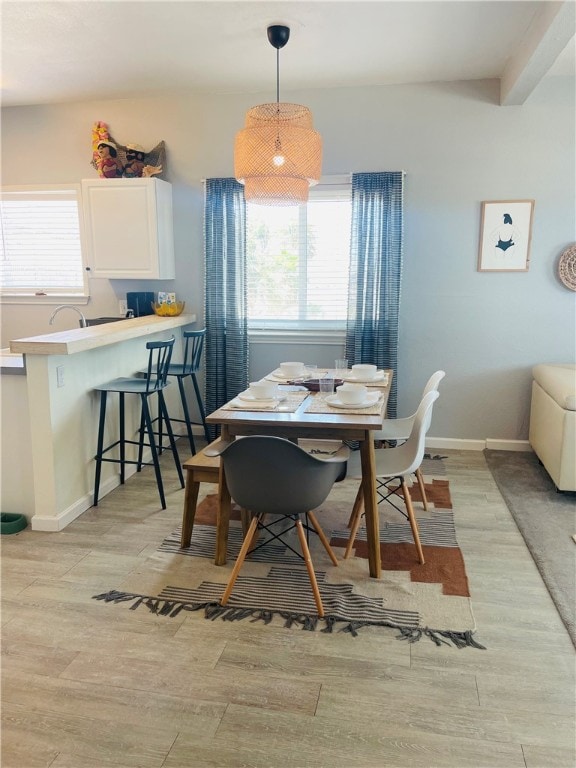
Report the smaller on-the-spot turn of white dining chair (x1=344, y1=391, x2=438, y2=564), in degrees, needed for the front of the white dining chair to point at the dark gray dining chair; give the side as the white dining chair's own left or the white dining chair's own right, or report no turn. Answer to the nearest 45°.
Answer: approximately 45° to the white dining chair's own left

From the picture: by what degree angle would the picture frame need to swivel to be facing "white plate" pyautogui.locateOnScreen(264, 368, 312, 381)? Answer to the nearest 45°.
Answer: approximately 45° to its right

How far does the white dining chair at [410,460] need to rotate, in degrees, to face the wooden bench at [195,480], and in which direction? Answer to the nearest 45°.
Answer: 0° — it already faces it

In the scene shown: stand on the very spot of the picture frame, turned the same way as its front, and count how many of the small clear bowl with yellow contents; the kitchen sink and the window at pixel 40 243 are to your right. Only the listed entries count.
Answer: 3

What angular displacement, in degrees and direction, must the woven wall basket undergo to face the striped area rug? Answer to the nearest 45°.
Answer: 0° — it already faces it

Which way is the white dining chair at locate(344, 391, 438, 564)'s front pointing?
to the viewer's left

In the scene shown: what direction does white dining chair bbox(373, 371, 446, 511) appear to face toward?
to the viewer's left
